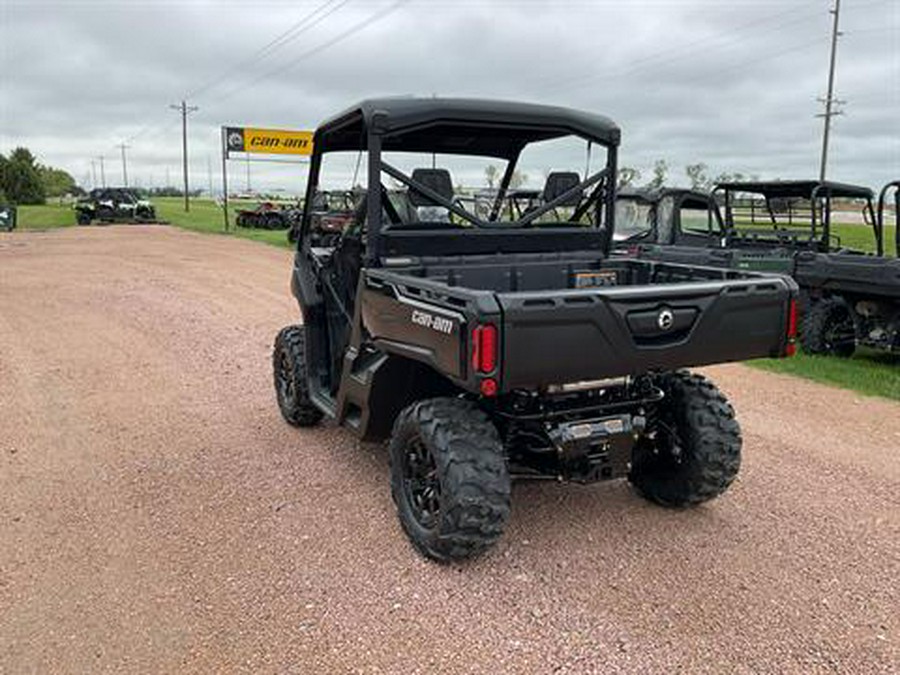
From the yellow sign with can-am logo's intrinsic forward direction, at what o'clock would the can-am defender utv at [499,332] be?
The can-am defender utv is roughly at 12 o'clock from the yellow sign with can-am logo.

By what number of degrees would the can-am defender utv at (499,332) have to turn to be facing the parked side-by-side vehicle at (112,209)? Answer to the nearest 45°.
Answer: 0° — it already faces it

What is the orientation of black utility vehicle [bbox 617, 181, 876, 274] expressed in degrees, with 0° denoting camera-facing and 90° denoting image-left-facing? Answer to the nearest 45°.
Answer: approximately 135°

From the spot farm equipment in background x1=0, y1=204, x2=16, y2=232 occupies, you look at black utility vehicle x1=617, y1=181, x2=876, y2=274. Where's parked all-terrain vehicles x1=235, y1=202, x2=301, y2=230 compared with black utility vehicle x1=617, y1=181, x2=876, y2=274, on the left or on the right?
left

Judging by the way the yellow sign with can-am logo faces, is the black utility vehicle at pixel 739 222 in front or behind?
in front

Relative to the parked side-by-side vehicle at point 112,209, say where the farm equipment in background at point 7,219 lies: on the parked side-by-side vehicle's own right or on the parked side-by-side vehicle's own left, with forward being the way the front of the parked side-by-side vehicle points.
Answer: on the parked side-by-side vehicle's own right

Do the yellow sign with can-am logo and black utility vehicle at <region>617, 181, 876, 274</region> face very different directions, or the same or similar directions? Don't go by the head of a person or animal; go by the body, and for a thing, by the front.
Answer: very different directions

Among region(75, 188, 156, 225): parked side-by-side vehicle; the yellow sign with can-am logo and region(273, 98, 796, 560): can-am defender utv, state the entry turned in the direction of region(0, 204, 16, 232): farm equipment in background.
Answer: the can-am defender utv

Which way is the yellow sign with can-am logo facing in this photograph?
toward the camera

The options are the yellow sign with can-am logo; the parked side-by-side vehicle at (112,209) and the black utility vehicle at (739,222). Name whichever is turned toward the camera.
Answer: the yellow sign with can-am logo

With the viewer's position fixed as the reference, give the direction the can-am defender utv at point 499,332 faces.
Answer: facing away from the viewer and to the left of the viewer

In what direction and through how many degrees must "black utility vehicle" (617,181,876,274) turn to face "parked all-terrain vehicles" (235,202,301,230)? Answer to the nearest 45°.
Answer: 0° — it already faces it

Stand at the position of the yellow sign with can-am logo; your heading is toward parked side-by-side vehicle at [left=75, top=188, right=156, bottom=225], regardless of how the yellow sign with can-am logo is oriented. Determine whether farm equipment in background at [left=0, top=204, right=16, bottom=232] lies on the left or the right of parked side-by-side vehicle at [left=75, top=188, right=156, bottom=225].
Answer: left
